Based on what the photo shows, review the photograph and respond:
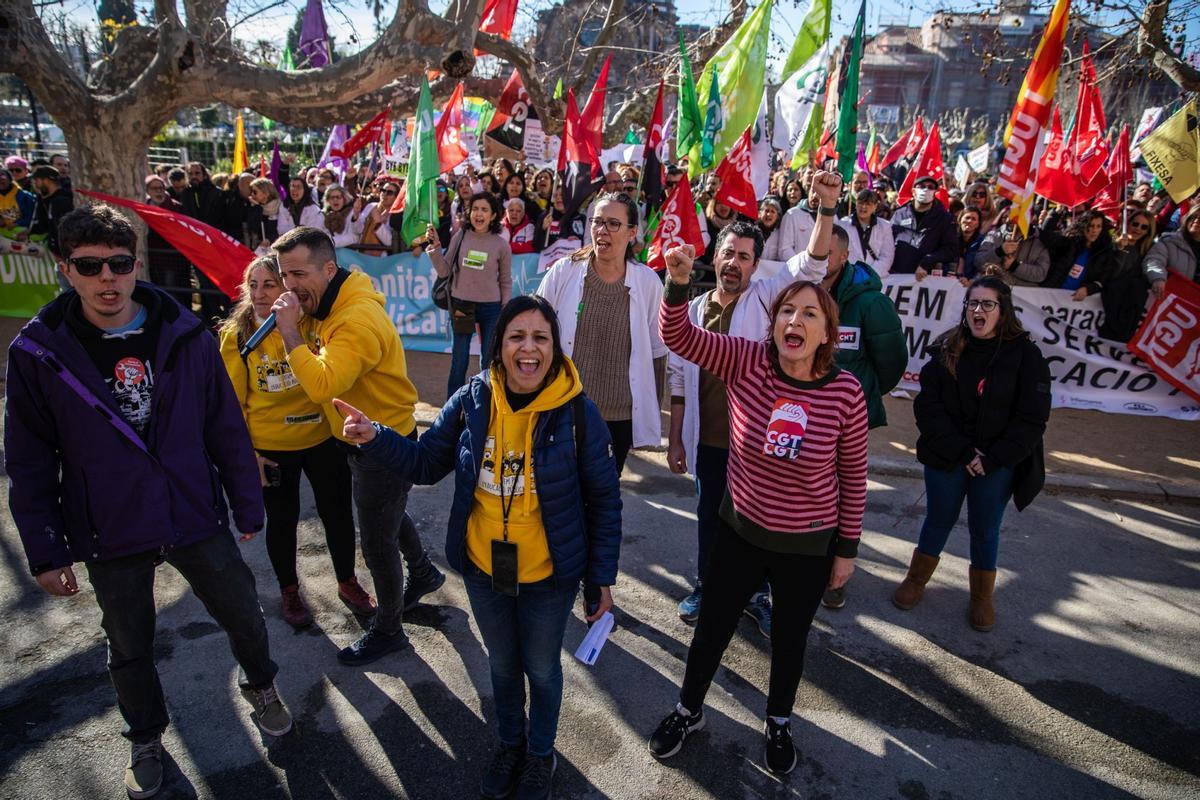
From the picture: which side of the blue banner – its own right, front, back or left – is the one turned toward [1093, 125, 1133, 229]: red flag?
left

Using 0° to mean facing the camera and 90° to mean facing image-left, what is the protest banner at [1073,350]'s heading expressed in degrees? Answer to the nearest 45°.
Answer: approximately 0°

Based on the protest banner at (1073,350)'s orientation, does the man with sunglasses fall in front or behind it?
in front

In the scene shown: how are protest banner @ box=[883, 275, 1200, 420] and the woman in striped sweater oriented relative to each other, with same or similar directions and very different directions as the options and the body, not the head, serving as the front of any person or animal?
same or similar directions

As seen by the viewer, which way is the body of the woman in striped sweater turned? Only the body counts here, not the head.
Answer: toward the camera

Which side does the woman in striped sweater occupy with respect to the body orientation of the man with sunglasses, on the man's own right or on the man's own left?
on the man's own left

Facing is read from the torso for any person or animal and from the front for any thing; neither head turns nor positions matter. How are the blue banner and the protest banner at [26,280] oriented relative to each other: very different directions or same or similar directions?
same or similar directions

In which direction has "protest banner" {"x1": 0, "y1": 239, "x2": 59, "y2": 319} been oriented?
toward the camera

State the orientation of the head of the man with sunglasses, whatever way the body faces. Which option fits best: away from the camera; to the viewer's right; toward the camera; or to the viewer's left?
toward the camera

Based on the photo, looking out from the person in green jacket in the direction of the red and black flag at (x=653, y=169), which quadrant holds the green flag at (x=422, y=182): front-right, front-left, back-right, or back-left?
front-left

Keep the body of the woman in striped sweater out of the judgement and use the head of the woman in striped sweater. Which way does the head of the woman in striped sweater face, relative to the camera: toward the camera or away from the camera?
toward the camera

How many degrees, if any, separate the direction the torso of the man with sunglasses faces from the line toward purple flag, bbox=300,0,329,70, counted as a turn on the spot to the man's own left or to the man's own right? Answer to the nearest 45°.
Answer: approximately 180°
